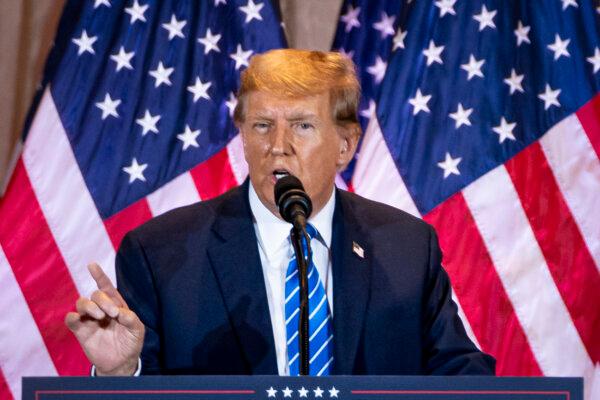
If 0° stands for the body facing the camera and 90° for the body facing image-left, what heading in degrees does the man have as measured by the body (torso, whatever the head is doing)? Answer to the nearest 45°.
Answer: approximately 0°

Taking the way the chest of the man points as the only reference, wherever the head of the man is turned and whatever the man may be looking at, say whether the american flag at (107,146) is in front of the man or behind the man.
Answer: behind

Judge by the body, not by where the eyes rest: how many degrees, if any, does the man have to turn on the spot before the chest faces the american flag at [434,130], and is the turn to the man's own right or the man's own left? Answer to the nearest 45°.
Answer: approximately 135° to the man's own left

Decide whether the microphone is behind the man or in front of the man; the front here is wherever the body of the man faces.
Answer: in front

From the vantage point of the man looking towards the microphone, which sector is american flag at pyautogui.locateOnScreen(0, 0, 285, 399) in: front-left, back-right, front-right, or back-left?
back-right

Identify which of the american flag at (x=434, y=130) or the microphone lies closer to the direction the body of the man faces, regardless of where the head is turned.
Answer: the microphone
